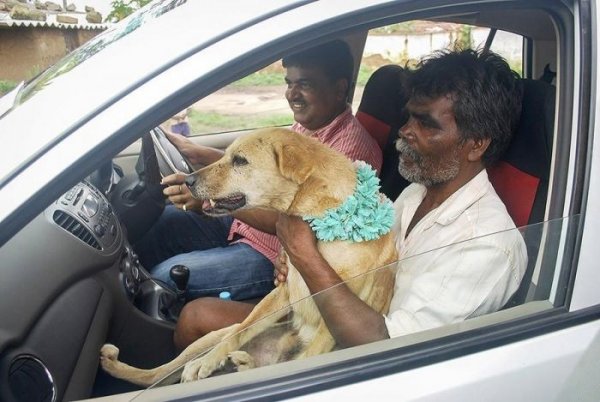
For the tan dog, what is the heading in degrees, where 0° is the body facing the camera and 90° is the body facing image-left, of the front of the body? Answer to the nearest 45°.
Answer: approximately 90°

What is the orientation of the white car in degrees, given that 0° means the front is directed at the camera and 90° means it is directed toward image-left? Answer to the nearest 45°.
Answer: approximately 90°
